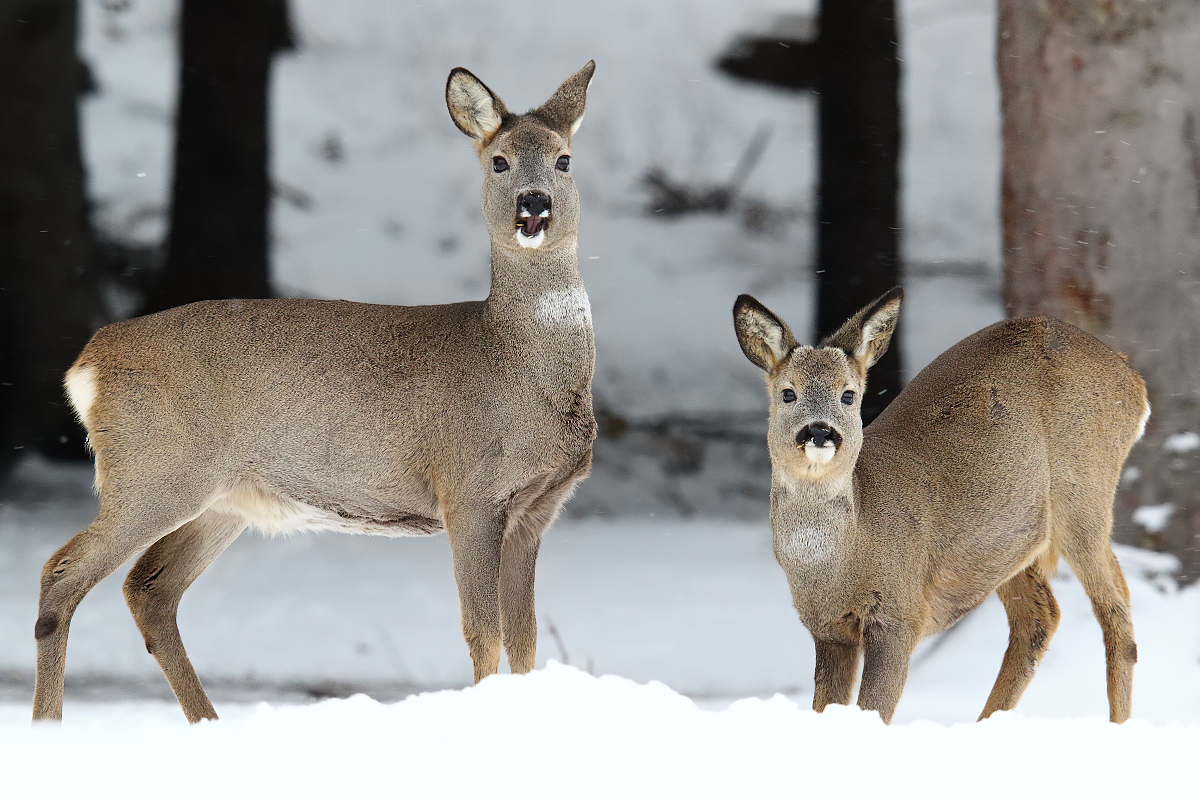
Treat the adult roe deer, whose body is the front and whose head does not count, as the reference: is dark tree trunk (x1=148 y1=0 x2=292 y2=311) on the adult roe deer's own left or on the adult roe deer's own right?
on the adult roe deer's own left

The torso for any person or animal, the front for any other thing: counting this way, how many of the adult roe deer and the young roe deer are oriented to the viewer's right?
1

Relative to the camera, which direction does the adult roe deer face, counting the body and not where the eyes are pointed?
to the viewer's right

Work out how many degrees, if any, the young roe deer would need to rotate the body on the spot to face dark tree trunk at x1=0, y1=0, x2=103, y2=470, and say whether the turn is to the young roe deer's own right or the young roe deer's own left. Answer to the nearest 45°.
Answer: approximately 90° to the young roe deer's own right

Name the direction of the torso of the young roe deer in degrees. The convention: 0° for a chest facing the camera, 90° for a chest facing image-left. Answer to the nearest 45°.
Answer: approximately 45°

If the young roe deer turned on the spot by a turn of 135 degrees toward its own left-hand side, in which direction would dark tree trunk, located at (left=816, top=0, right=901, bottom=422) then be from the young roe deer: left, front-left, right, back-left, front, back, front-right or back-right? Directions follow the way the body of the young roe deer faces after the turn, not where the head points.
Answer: left

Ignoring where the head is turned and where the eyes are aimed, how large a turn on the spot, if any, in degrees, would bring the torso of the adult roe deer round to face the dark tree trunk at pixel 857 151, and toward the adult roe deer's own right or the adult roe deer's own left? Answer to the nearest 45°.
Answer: approximately 45° to the adult roe deer's own left
